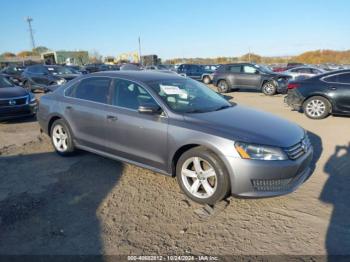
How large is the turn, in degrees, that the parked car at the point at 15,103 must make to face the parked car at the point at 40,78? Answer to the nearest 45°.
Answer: approximately 135° to its left

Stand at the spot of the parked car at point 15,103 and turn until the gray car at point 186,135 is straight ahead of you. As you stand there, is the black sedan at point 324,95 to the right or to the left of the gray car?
left

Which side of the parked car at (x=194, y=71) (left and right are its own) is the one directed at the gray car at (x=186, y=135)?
right

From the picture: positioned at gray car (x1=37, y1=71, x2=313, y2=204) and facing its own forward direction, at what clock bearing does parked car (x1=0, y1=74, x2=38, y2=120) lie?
The parked car is roughly at 6 o'clock from the gray car.

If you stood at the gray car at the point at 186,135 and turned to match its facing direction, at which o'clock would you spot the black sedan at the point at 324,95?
The black sedan is roughly at 9 o'clock from the gray car.

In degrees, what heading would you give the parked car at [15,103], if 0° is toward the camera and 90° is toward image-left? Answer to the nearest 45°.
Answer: approximately 315°
